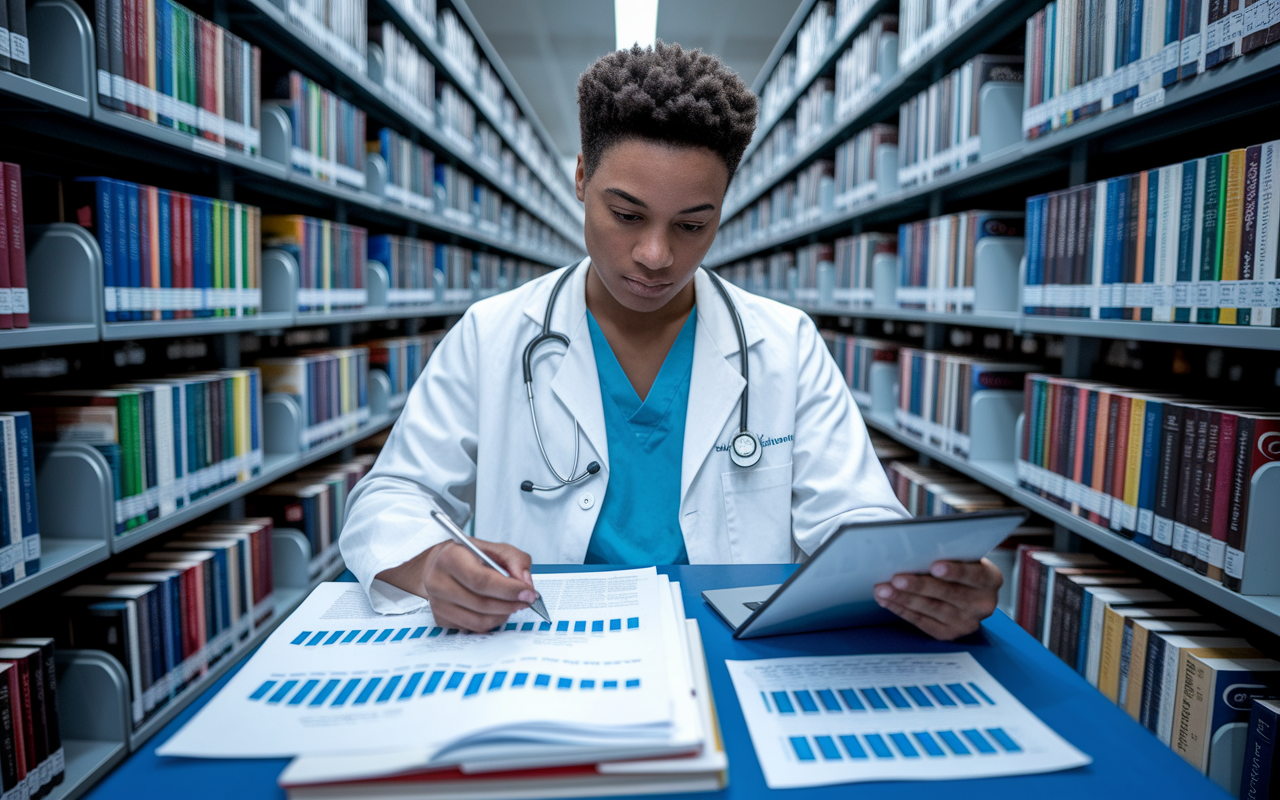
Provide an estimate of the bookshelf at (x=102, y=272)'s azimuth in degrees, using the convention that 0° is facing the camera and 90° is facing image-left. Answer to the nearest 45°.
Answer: approximately 315°

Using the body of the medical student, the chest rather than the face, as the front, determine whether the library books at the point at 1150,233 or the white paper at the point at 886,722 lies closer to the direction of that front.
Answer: the white paper

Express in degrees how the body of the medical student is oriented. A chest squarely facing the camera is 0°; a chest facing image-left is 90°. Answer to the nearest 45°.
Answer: approximately 0°

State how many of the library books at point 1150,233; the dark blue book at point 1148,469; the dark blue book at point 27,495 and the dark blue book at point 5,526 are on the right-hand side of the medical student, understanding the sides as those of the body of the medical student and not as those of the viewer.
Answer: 2

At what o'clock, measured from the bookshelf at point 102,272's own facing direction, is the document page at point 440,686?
The document page is roughly at 1 o'clock from the bookshelf.

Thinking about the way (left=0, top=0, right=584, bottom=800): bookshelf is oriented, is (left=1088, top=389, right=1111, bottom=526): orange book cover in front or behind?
in front

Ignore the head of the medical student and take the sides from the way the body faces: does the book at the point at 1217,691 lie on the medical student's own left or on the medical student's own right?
on the medical student's own left

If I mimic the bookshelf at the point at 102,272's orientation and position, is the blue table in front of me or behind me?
in front

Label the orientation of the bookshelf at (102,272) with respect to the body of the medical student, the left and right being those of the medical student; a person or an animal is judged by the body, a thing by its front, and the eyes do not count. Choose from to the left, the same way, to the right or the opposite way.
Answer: to the left

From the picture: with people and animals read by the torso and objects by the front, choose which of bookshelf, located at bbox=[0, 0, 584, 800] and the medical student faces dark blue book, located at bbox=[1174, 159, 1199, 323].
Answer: the bookshelf

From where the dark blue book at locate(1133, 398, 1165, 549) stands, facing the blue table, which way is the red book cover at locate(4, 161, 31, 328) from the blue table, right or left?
right

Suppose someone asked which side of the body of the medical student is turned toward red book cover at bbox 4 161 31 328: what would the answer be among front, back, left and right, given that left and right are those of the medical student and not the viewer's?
right
